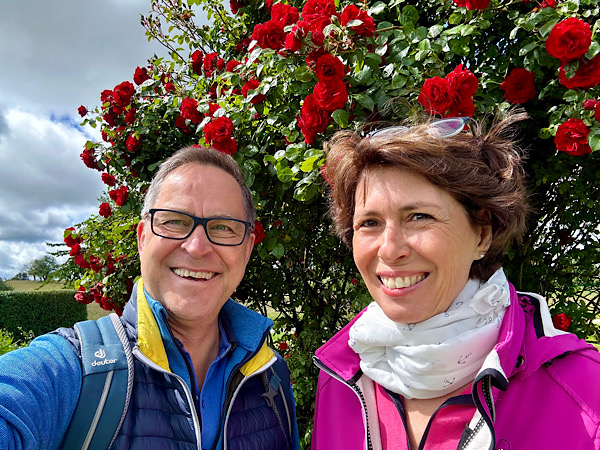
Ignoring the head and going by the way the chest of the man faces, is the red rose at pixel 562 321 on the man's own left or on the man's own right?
on the man's own left

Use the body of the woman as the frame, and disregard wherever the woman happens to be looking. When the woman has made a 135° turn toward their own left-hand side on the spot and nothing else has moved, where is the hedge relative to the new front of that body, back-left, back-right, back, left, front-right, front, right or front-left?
back-left

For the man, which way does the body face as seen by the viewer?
toward the camera

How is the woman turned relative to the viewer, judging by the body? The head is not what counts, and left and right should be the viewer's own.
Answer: facing the viewer and to the left of the viewer

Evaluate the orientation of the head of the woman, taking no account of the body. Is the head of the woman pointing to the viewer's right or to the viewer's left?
to the viewer's left

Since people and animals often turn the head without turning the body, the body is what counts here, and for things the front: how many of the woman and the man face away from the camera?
0

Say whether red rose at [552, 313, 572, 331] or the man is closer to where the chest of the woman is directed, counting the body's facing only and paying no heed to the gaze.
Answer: the man

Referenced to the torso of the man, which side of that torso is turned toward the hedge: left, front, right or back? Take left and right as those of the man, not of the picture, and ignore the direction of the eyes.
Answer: back

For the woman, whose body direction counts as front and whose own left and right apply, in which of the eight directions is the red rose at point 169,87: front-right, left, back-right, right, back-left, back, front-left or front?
right
